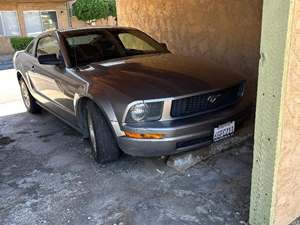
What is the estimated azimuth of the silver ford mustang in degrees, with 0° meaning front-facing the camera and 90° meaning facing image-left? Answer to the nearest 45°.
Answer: approximately 315°
